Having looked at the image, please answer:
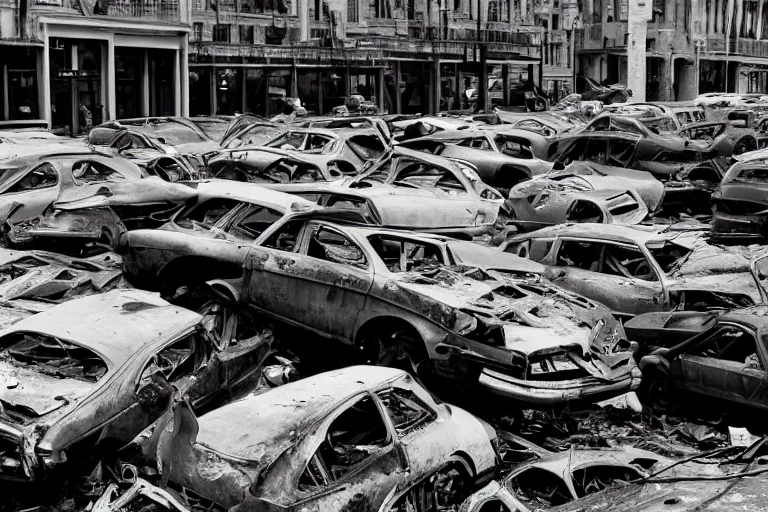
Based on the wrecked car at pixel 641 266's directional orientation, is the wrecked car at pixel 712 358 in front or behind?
in front

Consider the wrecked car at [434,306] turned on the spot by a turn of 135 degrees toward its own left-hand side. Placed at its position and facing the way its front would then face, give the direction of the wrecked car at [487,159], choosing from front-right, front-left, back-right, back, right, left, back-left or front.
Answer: front

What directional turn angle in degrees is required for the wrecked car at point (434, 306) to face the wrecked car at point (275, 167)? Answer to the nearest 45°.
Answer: approximately 135° to its left

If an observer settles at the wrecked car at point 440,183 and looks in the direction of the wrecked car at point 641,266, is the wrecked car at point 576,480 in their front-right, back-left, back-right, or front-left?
front-right

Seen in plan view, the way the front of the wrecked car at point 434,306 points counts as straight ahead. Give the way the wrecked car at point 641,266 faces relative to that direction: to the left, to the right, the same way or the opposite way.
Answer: the same way

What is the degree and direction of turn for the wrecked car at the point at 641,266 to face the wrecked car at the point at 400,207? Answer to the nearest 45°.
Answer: approximately 180°

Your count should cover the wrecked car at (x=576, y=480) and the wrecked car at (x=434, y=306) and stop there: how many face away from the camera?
0

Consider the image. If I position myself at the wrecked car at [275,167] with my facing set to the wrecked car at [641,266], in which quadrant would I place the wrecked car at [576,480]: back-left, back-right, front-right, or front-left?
front-right

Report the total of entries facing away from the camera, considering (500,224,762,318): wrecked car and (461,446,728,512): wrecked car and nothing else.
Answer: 0

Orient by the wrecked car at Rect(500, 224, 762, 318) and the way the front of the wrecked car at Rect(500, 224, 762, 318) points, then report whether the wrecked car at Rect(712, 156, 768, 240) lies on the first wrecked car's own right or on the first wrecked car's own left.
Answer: on the first wrecked car's own left

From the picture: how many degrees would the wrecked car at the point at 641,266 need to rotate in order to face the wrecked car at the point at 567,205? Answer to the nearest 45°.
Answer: approximately 135° to its left
